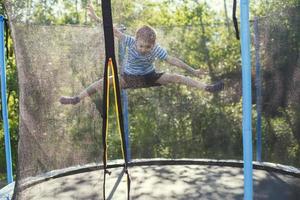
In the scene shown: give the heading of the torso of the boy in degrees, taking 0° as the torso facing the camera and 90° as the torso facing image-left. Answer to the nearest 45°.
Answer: approximately 0°
